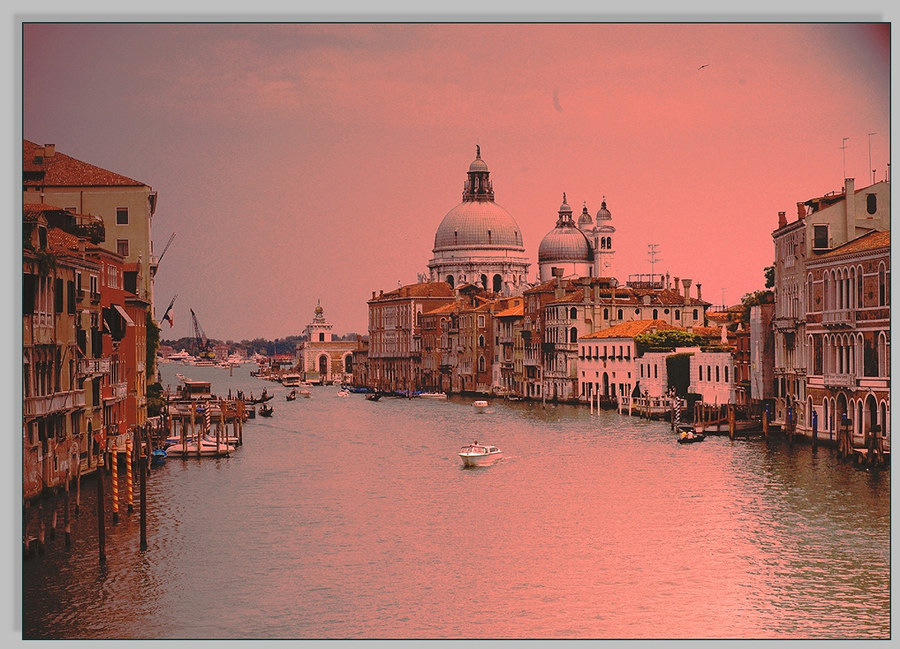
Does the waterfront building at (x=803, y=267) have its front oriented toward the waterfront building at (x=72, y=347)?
yes

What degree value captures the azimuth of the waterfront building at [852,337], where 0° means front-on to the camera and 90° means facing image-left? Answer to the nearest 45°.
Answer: approximately 45°

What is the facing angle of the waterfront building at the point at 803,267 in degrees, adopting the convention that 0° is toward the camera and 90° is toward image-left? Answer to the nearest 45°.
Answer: approximately 45°

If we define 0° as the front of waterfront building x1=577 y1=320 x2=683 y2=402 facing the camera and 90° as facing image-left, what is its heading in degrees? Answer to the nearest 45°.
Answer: approximately 45°

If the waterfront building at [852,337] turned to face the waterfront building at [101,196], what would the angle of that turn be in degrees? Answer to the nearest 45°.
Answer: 0° — it already faces it

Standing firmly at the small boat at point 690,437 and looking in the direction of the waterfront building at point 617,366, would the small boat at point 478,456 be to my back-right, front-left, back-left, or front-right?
back-left
